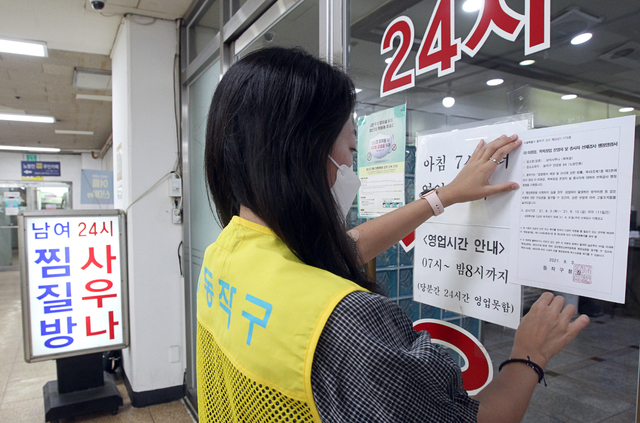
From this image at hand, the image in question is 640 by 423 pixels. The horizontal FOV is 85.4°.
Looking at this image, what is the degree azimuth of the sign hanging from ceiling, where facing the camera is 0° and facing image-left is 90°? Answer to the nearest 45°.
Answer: approximately 0°

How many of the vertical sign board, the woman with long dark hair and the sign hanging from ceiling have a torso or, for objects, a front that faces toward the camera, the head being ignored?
2

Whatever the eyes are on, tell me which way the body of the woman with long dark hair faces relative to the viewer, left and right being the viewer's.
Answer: facing away from the viewer and to the right of the viewer

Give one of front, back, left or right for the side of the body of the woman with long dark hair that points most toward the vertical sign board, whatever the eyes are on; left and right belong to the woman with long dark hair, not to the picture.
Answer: left

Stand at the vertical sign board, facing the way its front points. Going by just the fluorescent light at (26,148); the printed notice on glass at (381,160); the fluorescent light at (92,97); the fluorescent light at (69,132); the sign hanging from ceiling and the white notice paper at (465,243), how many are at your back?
4

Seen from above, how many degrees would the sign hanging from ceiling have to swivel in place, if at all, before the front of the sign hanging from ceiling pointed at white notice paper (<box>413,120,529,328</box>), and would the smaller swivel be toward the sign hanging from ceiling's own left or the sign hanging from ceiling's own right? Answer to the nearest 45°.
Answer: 0° — it already faces it

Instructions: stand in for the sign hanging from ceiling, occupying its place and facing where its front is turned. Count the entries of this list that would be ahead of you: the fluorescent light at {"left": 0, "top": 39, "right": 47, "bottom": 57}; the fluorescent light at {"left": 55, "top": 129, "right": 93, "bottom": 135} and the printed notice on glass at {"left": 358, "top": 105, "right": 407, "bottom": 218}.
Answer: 3

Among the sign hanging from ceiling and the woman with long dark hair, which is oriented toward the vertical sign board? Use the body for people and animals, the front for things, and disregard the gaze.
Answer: the sign hanging from ceiling

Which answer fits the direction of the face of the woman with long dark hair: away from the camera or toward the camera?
away from the camera

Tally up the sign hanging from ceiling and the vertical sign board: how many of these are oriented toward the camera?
2

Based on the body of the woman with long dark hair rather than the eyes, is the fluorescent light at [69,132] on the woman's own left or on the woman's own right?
on the woman's own left
